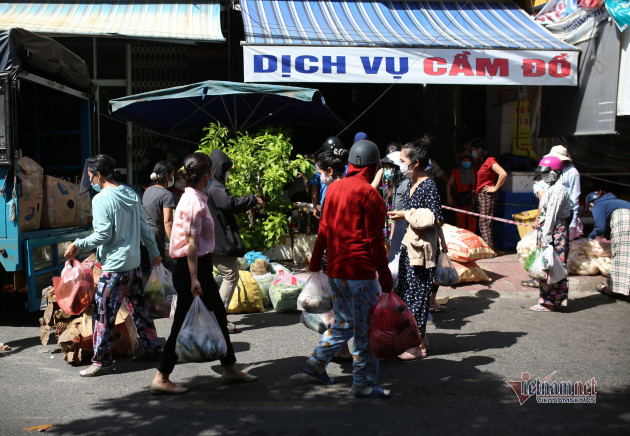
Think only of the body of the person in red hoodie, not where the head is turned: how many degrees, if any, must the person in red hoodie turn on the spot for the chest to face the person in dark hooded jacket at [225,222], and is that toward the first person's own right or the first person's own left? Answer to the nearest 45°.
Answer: approximately 90° to the first person's own left

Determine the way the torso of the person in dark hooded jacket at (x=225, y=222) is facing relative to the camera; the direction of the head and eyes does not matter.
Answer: to the viewer's right

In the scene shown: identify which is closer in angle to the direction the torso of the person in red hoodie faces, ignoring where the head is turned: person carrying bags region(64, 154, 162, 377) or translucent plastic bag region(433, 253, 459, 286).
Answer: the translucent plastic bag

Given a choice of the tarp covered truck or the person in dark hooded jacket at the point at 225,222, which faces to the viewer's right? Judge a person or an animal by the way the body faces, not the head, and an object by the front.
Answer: the person in dark hooded jacket

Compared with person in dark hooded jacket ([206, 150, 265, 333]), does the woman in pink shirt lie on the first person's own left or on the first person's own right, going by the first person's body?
on the first person's own right

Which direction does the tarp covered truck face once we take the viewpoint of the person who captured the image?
facing away from the viewer and to the left of the viewer

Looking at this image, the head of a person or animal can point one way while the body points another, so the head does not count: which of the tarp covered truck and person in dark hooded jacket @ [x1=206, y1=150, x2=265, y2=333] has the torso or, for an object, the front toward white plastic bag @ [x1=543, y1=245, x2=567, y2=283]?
the person in dark hooded jacket

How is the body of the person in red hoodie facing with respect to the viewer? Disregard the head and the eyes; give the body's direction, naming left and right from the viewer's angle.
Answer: facing away from the viewer and to the right of the viewer
